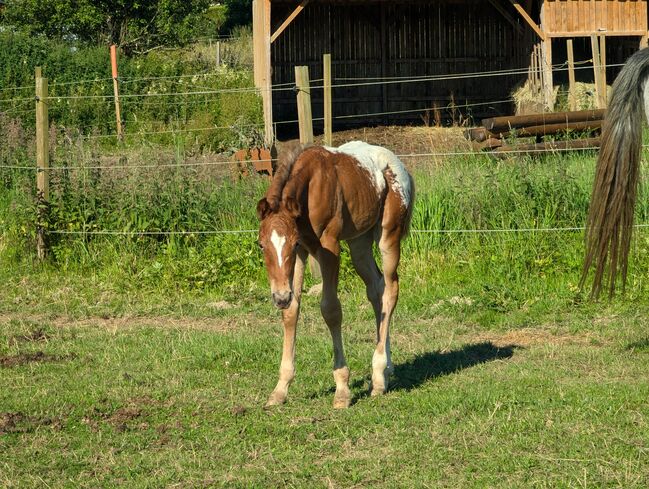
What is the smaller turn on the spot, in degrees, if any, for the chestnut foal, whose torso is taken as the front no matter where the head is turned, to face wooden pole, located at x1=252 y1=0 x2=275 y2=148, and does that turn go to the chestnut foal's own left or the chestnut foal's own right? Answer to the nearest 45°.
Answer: approximately 135° to the chestnut foal's own right

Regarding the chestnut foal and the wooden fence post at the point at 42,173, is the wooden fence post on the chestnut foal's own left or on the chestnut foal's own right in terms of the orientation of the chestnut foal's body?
on the chestnut foal's own right

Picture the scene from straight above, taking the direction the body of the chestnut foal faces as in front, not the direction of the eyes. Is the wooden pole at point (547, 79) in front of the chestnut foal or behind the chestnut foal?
behind

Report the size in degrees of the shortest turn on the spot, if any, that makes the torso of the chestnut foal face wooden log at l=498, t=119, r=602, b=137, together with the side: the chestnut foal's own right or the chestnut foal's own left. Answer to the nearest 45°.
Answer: approximately 135° to the chestnut foal's own right

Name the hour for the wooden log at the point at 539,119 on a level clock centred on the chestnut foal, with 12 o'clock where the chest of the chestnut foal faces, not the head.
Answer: The wooden log is roughly at 5 o'clock from the chestnut foal.

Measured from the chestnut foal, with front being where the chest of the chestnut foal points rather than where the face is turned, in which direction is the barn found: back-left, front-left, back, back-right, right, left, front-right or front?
back-right

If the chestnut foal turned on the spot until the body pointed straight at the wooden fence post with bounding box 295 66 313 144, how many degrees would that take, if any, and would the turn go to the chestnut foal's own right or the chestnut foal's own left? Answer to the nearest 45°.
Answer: approximately 135° to the chestnut foal's own right

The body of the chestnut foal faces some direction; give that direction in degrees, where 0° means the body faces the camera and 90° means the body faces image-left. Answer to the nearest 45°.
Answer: approximately 45°
